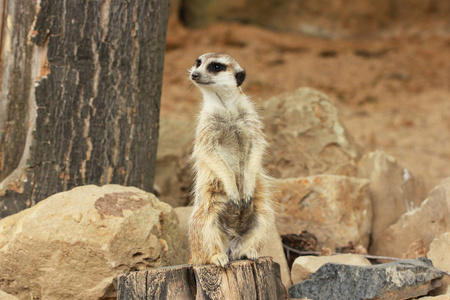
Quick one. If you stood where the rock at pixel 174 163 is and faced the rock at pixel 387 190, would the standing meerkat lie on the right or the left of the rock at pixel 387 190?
right

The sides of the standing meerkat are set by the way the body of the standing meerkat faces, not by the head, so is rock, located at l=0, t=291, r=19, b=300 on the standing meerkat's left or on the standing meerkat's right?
on the standing meerkat's right

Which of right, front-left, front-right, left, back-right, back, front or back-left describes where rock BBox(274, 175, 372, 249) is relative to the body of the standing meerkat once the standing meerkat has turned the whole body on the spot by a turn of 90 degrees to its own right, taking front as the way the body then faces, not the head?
back-right

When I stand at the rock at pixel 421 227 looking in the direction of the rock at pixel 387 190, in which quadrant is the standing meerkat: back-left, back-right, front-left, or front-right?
back-left

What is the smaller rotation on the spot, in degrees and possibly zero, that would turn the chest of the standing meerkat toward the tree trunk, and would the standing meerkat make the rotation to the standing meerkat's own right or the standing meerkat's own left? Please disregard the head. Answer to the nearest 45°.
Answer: approximately 135° to the standing meerkat's own right

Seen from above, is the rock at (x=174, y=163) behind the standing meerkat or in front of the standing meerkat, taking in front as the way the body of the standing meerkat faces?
behind

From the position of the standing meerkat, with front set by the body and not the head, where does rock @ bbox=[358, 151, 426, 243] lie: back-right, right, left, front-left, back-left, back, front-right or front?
back-left

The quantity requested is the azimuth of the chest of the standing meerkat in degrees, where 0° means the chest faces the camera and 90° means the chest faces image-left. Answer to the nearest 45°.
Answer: approximately 0°

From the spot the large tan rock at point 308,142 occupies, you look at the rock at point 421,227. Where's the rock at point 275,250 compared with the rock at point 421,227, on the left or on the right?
right
